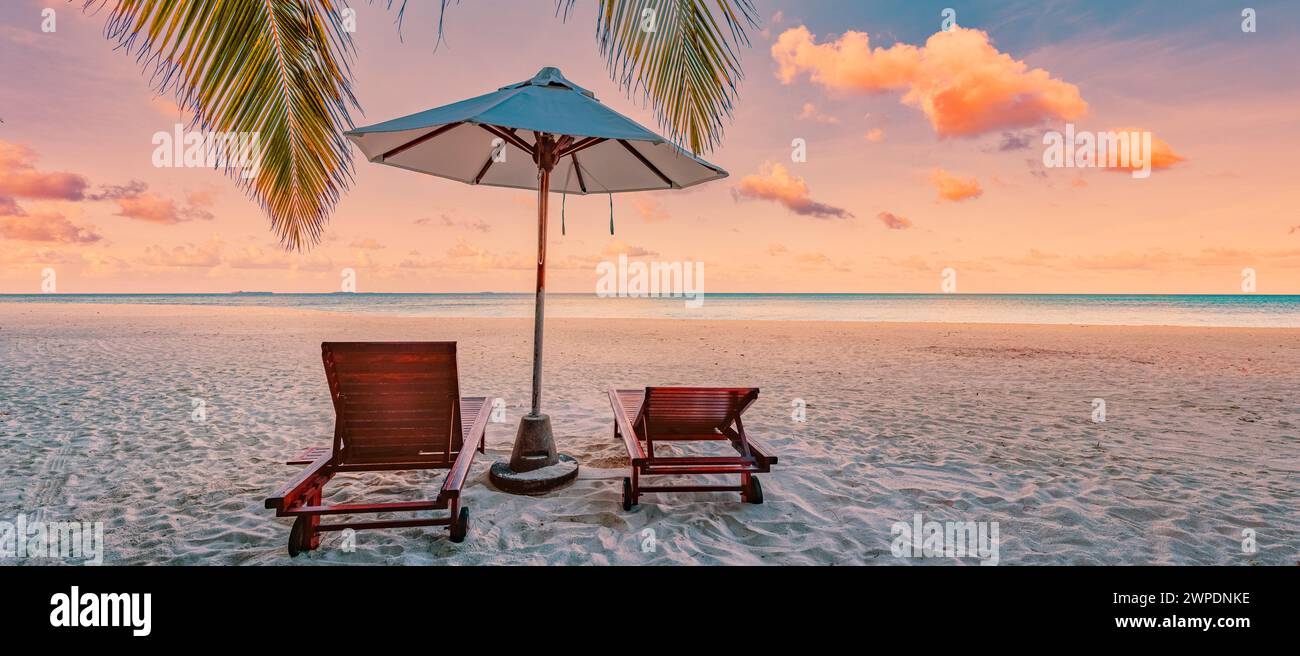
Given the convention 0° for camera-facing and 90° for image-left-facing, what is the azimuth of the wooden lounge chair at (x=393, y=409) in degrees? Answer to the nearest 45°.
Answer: approximately 180°
